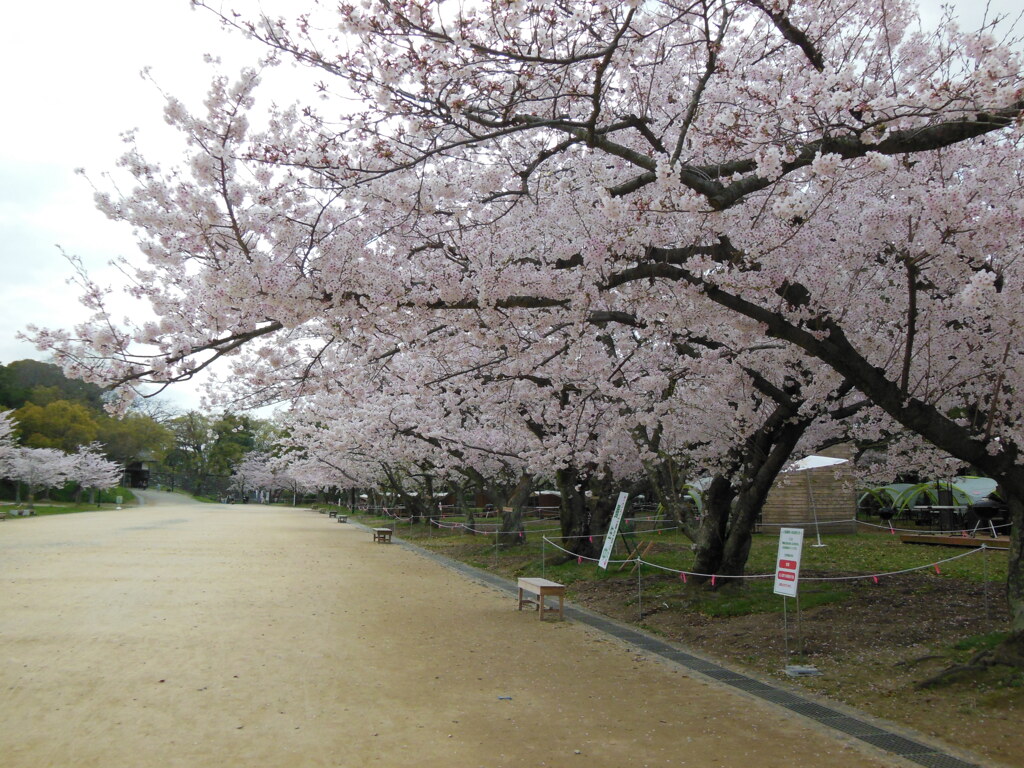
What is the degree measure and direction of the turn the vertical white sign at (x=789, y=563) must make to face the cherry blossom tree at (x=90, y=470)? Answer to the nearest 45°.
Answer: approximately 135° to its right

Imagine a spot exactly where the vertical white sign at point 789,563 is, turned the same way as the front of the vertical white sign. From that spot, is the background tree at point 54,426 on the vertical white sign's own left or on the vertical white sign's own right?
on the vertical white sign's own right

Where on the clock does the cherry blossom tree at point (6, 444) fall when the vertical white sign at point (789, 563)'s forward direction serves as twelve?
The cherry blossom tree is roughly at 4 o'clock from the vertical white sign.

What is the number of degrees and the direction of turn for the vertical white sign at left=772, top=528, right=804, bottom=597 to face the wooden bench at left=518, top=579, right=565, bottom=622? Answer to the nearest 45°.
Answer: approximately 135° to its right

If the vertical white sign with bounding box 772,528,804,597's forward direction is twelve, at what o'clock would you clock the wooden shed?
The wooden shed is roughly at 6 o'clock from the vertical white sign.

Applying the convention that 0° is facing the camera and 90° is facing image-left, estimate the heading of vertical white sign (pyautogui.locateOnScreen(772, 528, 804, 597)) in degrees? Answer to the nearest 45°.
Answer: approximately 0°
